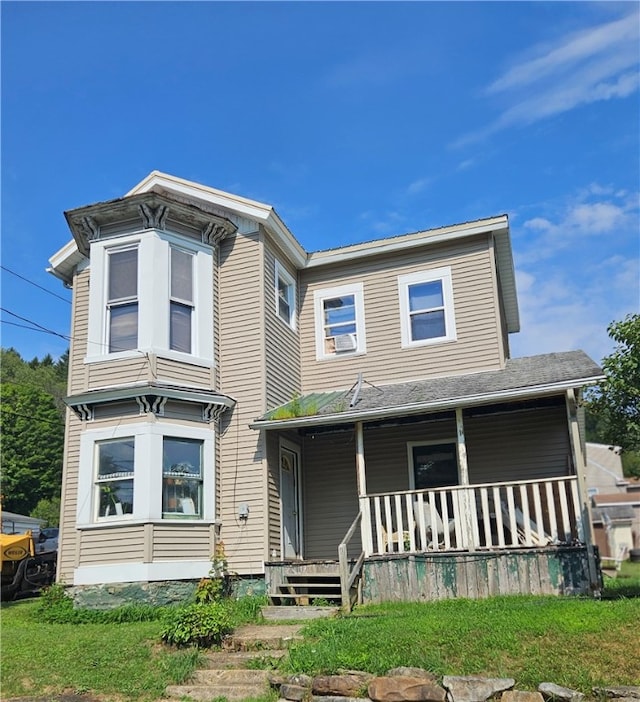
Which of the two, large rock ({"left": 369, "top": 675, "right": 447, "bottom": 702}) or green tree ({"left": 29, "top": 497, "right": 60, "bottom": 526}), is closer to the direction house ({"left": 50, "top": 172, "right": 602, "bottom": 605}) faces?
the large rock

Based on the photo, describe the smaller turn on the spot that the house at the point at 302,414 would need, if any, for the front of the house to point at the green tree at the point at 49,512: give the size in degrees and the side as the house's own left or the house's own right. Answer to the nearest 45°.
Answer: approximately 135° to the house's own right

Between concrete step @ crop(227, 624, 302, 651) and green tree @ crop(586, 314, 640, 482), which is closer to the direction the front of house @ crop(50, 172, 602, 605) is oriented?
the concrete step

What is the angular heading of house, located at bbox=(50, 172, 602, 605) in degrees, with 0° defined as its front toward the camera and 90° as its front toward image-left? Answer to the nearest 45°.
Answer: approximately 0°

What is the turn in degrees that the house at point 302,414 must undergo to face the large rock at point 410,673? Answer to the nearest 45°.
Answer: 0° — it already faces it

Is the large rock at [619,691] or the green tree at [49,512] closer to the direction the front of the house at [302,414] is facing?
the large rock

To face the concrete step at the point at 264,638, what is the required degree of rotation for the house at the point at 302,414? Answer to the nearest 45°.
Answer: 0° — it already faces it

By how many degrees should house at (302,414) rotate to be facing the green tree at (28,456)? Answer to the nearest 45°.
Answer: approximately 135° to its right

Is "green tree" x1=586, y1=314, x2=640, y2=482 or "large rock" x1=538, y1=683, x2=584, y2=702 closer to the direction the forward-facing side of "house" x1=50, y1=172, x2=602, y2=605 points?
the large rock

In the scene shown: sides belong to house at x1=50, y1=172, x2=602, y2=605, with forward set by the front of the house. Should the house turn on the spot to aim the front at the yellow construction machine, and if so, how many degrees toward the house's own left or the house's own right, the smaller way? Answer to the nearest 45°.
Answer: approximately 135° to the house's own right

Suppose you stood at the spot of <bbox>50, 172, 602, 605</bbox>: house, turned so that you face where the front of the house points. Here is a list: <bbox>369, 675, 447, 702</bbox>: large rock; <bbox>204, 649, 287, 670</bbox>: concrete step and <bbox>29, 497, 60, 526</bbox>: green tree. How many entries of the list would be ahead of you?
2

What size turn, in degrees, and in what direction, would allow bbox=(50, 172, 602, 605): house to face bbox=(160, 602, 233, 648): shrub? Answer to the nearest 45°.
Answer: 0° — it already faces it

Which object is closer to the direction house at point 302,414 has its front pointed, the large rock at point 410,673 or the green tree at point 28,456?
the large rock
